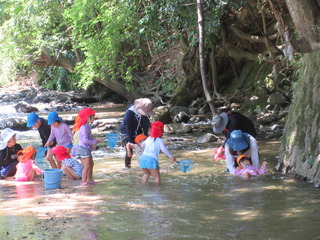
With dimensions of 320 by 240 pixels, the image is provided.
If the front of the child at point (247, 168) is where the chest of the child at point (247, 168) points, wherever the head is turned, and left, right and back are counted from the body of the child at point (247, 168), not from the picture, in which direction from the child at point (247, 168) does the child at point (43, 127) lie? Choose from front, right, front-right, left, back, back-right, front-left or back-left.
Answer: right

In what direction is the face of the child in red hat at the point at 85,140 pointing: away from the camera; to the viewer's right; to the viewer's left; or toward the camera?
to the viewer's right

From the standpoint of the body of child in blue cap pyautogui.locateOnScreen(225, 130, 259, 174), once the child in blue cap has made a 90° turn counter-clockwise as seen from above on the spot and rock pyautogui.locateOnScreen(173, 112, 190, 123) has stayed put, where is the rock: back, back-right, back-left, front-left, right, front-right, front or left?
left

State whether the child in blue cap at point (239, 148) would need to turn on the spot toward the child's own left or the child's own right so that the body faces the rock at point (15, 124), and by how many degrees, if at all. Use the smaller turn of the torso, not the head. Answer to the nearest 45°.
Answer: approximately 135° to the child's own right

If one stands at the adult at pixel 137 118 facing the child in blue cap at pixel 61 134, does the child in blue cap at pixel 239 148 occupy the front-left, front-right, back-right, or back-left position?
back-left

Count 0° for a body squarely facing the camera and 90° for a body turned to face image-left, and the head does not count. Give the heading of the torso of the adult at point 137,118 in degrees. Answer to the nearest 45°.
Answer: approximately 315°

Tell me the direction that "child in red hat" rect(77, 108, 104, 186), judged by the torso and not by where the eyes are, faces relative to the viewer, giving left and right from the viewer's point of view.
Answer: facing to the right of the viewer

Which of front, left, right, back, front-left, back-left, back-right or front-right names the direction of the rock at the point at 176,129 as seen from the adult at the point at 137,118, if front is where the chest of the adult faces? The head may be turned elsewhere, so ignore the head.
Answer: back-left

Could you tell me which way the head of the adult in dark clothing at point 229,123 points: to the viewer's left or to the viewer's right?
to the viewer's left
